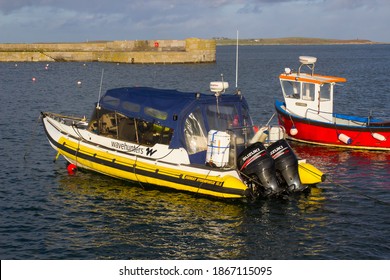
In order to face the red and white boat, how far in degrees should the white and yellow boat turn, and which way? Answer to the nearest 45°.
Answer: approximately 90° to its right

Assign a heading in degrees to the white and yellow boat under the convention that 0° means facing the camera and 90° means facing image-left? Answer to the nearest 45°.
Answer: approximately 135°

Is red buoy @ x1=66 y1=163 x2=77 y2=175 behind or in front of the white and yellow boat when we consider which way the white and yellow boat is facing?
in front

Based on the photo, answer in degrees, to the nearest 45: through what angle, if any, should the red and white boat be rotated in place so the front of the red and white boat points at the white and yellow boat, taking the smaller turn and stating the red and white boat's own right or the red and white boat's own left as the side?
approximately 90° to the red and white boat's own left

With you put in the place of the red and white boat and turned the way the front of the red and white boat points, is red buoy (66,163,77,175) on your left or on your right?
on your left

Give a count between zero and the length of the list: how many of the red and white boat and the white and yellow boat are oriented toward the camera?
0

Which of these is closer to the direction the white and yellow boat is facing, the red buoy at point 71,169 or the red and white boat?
the red buoy

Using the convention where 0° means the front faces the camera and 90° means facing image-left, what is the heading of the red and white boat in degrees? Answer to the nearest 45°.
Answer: approximately 135°
